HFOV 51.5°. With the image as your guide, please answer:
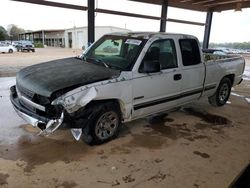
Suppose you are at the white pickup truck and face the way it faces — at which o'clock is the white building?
The white building is roughly at 4 o'clock from the white pickup truck.

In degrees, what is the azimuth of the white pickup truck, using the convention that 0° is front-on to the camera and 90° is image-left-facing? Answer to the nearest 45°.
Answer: approximately 45°

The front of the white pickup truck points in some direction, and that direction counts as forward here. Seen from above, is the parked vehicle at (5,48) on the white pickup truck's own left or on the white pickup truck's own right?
on the white pickup truck's own right
